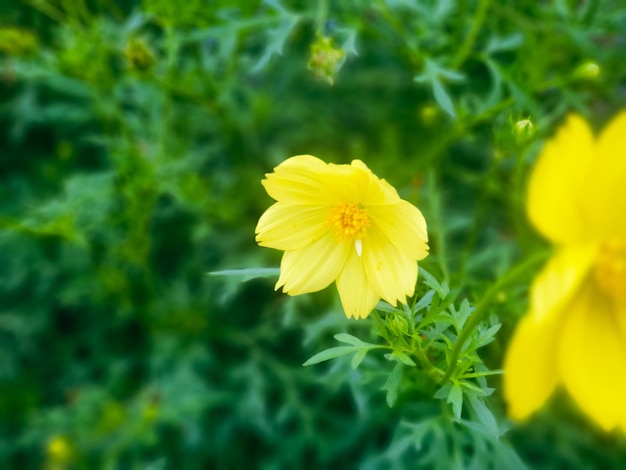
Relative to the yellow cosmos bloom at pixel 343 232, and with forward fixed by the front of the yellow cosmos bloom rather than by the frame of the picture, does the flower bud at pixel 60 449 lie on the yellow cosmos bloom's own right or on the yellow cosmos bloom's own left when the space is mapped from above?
on the yellow cosmos bloom's own right

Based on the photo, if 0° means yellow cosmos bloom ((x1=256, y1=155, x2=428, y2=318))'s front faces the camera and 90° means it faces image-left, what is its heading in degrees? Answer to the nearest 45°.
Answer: approximately 0°
